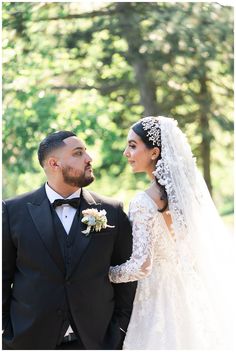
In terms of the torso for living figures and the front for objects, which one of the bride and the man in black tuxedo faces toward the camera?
the man in black tuxedo

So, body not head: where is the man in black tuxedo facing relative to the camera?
toward the camera

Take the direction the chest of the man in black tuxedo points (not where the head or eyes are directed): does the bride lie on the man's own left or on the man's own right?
on the man's own left

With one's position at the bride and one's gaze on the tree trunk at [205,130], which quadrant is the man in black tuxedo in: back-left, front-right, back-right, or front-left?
back-left

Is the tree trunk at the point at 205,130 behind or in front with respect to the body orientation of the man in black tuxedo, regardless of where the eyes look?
behind

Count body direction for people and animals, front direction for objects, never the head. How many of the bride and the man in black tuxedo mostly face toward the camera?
1

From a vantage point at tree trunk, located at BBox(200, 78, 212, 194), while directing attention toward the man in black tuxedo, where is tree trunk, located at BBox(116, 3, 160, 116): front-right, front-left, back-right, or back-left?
front-right

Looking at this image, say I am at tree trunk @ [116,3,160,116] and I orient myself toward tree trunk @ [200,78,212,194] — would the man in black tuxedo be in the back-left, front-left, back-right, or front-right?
back-right

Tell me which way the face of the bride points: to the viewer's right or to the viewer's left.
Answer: to the viewer's left
